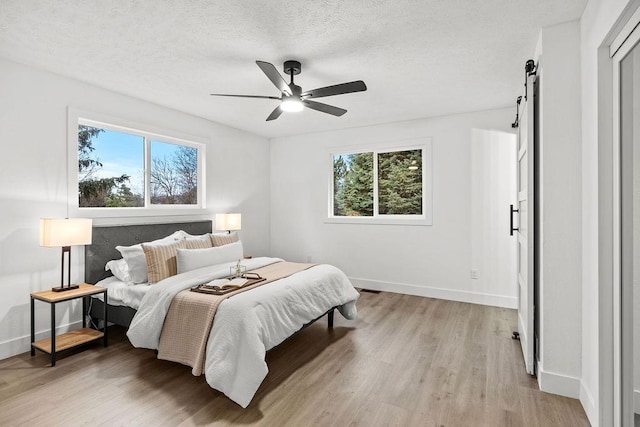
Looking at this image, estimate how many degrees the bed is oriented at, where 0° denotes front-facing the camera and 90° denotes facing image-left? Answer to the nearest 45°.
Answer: approximately 315°
